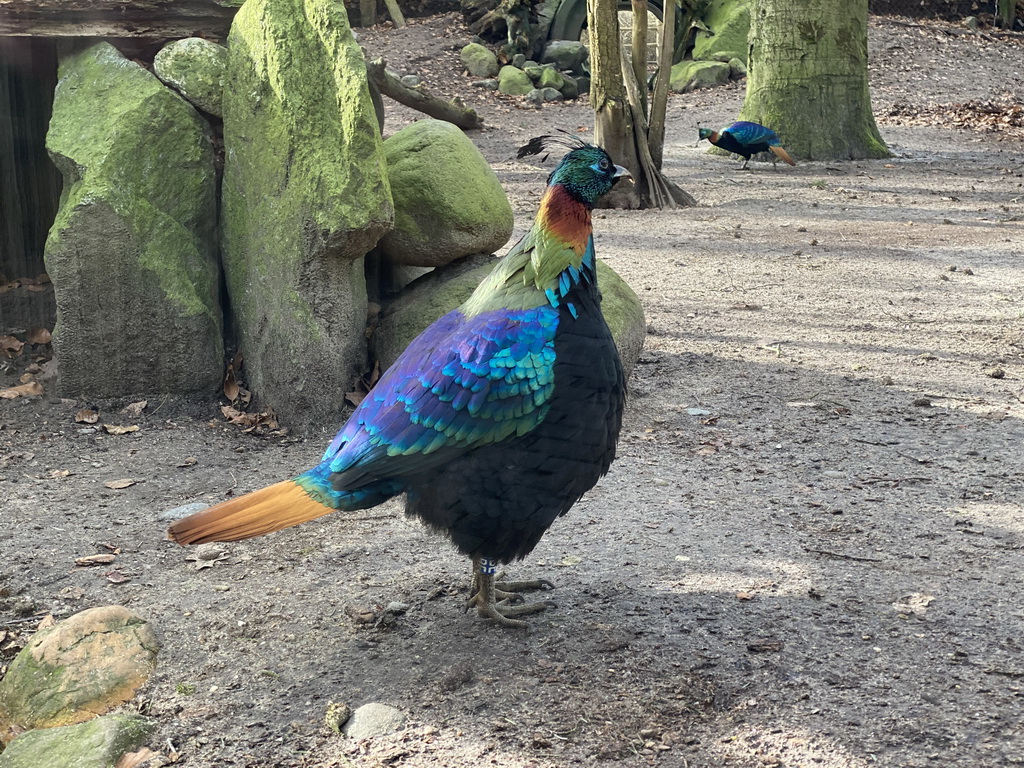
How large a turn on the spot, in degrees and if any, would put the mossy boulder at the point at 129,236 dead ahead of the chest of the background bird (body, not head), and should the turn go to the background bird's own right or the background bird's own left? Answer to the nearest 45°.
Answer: approximately 90° to the background bird's own left

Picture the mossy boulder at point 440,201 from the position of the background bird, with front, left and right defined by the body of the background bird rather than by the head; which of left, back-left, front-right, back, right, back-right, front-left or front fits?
left

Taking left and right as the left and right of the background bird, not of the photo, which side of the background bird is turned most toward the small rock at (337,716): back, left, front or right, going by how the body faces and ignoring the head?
left

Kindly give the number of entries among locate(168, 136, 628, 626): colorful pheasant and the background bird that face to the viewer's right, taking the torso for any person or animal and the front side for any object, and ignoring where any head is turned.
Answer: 1

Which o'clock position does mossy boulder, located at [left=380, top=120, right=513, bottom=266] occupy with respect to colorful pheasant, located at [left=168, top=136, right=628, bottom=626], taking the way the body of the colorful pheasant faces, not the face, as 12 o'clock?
The mossy boulder is roughly at 9 o'clock from the colorful pheasant.

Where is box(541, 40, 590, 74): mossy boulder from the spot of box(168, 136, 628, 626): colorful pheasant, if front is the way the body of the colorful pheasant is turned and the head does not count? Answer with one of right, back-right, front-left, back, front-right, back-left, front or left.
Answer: left

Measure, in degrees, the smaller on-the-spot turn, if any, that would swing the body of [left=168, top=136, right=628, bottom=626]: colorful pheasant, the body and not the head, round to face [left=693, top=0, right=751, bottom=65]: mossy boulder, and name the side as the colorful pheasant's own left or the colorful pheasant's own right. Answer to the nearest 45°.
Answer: approximately 90° to the colorful pheasant's own left

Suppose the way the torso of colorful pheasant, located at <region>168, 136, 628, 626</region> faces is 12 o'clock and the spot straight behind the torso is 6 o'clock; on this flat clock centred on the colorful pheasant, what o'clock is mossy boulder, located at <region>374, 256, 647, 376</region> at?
The mossy boulder is roughly at 9 o'clock from the colorful pheasant.

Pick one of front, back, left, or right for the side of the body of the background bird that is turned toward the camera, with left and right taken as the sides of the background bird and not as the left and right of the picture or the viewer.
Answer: left

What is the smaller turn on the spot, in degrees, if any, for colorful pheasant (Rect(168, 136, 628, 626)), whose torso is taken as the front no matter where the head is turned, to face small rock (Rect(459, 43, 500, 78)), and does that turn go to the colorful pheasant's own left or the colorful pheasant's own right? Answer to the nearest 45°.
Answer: approximately 90° to the colorful pheasant's own left

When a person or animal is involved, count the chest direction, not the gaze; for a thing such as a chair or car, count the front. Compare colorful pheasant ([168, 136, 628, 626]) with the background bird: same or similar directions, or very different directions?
very different directions

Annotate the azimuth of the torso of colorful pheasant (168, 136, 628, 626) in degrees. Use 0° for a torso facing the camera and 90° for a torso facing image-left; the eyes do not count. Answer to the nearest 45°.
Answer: approximately 270°

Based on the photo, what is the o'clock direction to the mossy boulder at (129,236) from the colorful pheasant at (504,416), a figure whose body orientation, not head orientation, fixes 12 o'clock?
The mossy boulder is roughly at 8 o'clock from the colorful pheasant.
